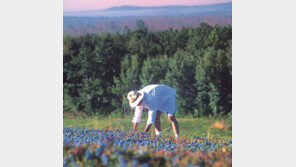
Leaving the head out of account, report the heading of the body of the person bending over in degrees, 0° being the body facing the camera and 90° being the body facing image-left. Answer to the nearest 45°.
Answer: approximately 90°
